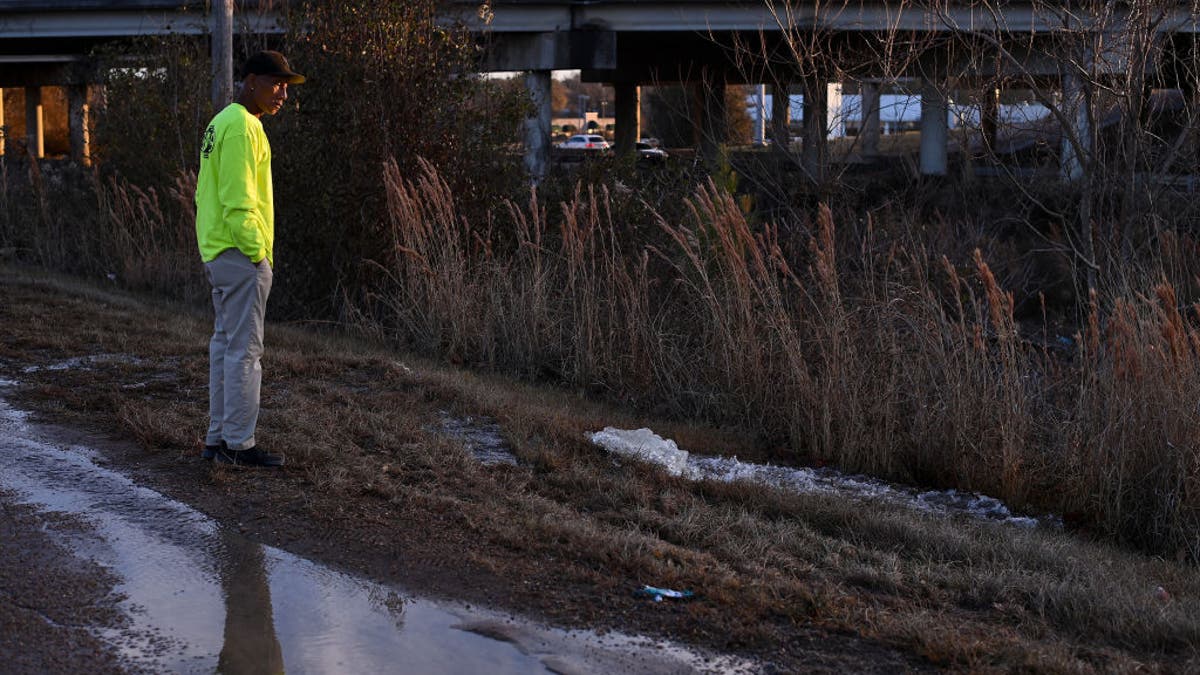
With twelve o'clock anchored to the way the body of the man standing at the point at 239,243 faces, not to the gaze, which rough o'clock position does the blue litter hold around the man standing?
The blue litter is roughly at 2 o'clock from the man standing.

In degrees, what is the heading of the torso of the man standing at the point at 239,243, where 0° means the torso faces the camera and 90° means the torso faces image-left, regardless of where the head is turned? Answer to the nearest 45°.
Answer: approximately 270°

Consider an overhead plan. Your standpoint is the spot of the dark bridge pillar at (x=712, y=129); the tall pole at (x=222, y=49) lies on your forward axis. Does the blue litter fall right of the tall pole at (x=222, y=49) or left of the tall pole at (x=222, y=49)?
left

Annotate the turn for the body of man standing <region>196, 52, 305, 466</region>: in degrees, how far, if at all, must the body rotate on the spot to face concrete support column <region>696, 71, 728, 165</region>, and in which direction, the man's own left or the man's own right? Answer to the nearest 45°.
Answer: approximately 45° to the man's own left

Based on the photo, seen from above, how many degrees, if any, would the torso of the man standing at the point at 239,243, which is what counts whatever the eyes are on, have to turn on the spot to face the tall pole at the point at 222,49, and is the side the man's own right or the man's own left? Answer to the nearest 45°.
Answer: approximately 90° to the man's own left

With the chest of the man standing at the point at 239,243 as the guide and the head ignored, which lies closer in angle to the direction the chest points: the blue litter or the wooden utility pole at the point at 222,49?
the blue litter

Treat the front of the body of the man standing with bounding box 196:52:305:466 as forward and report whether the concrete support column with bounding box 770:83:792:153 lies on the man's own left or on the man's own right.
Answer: on the man's own left
